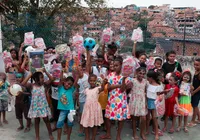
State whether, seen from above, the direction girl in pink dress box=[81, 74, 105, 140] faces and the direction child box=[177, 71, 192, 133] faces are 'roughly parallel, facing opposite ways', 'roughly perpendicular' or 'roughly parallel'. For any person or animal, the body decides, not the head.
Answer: roughly parallel

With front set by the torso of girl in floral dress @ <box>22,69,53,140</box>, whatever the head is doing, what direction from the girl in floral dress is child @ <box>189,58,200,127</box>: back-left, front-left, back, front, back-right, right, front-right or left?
left

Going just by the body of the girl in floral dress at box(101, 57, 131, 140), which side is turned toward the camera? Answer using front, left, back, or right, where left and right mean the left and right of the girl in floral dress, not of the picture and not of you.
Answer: front

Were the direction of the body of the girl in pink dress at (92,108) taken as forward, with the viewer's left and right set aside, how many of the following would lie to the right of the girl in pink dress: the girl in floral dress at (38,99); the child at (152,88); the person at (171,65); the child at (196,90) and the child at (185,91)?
1

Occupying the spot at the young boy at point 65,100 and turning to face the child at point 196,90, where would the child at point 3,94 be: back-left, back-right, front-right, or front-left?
back-left

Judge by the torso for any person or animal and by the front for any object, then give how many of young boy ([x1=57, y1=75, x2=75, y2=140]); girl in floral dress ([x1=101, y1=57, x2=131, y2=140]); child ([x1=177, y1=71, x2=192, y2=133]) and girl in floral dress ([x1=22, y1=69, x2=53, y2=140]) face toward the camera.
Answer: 4

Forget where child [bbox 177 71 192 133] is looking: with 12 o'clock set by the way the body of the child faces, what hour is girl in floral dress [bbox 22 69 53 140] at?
The girl in floral dress is roughly at 2 o'clock from the child.

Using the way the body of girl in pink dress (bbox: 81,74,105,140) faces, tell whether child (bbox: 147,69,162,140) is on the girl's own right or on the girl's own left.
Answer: on the girl's own left

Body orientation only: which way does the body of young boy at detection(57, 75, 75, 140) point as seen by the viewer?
toward the camera

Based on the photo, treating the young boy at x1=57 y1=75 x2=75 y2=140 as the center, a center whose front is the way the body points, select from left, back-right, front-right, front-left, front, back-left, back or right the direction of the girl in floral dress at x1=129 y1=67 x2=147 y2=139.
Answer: left

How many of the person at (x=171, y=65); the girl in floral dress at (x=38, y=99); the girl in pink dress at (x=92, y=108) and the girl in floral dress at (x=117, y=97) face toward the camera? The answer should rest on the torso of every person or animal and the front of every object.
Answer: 4

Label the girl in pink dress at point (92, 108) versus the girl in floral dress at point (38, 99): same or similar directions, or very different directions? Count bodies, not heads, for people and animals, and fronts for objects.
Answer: same or similar directions
